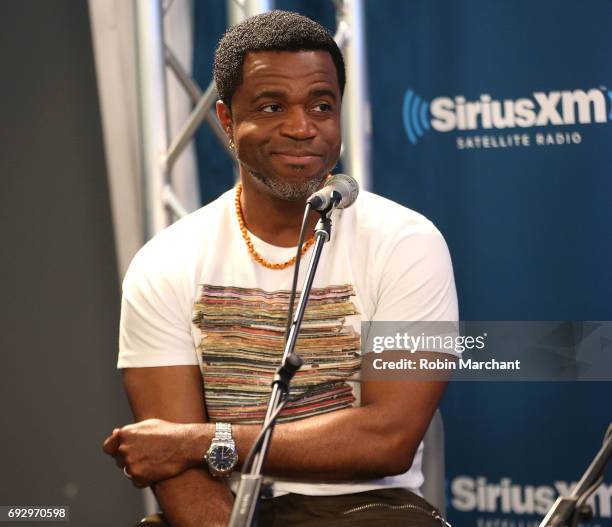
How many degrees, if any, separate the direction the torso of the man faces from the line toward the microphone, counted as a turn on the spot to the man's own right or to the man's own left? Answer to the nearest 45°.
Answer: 0° — they already face it

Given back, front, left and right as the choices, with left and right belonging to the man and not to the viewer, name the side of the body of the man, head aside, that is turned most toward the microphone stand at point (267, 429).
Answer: front

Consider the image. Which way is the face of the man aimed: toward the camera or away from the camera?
toward the camera

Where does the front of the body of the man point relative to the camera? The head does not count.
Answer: toward the camera

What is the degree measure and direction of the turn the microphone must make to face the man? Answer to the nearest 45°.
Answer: approximately 45° to its left

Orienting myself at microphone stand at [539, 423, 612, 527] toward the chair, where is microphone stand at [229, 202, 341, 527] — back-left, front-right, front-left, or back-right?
front-left

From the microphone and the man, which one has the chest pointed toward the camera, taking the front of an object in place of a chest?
the man

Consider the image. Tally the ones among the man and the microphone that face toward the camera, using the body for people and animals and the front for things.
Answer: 1

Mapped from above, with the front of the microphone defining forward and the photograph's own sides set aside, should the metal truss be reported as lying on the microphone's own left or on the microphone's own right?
on the microphone's own left

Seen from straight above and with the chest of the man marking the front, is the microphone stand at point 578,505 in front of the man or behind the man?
in front
